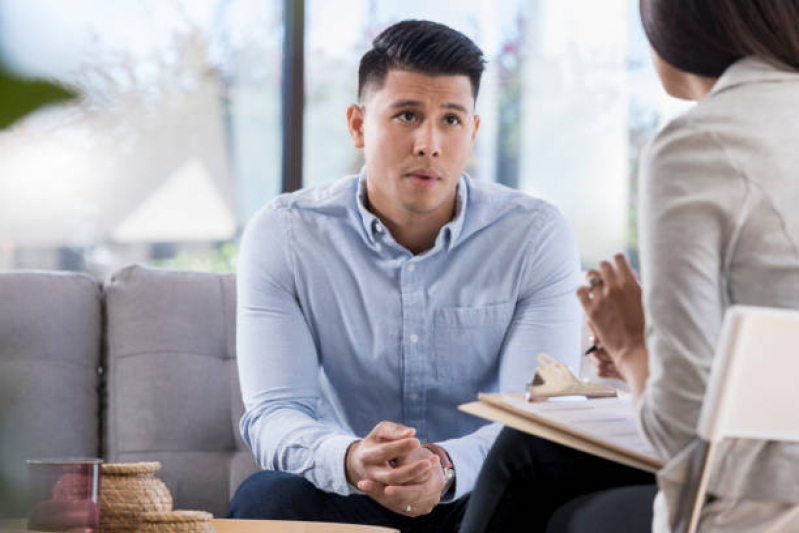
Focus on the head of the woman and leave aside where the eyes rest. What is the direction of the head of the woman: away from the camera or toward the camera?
away from the camera

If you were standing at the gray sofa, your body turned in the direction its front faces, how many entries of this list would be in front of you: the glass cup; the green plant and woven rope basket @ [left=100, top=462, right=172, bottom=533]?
3

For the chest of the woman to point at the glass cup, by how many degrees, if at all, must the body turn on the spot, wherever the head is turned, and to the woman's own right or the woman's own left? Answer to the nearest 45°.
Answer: approximately 45° to the woman's own left

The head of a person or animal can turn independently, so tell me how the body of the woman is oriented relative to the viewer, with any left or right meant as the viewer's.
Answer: facing away from the viewer and to the left of the viewer

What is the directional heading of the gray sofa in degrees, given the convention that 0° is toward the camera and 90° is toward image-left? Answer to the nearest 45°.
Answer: approximately 0°

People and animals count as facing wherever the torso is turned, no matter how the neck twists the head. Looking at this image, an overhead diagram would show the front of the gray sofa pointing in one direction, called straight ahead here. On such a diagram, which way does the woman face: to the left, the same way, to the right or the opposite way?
the opposite way

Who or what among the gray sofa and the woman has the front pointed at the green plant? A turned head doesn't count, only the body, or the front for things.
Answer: the gray sofa

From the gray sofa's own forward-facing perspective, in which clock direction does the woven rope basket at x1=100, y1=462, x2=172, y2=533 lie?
The woven rope basket is roughly at 12 o'clock from the gray sofa.
